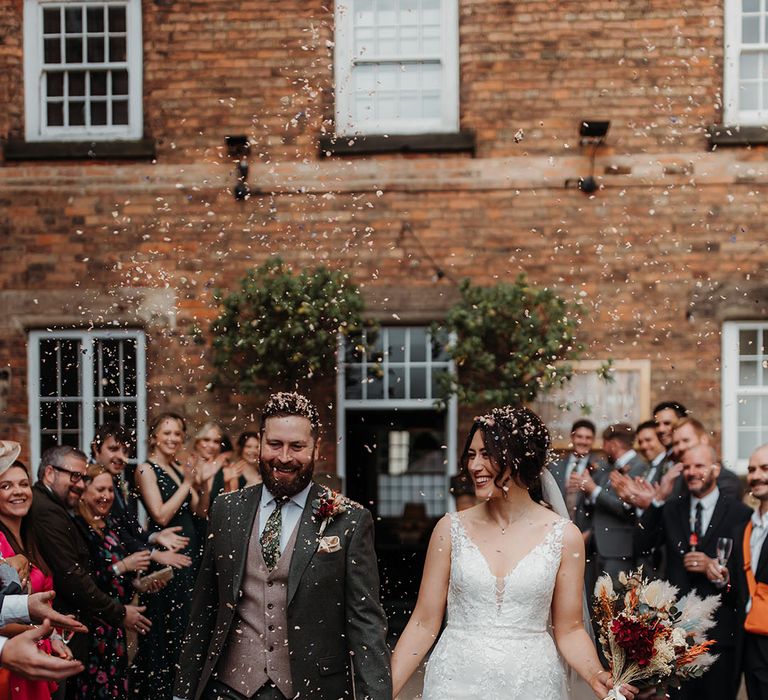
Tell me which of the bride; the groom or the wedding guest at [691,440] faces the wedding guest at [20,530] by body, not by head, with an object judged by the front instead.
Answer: the wedding guest at [691,440]

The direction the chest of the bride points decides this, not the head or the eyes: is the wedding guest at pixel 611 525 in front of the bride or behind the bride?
behind

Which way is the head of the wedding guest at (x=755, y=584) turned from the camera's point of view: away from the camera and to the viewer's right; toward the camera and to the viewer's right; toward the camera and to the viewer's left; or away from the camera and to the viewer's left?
toward the camera and to the viewer's left

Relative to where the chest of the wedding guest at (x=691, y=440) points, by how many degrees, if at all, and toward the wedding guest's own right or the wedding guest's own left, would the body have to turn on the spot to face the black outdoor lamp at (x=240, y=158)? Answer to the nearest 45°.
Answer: approximately 90° to the wedding guest's own right

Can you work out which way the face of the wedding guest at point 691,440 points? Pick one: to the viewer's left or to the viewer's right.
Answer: to the viewer's left

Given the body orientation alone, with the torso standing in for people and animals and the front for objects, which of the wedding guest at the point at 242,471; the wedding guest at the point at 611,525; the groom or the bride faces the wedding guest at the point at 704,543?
the wedding guest at the point at 242,471

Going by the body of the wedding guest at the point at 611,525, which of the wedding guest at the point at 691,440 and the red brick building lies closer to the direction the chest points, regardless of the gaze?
the red brick building

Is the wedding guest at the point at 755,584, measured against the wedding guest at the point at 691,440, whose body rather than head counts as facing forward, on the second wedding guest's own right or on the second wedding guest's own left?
on the second wedding guest's own left
